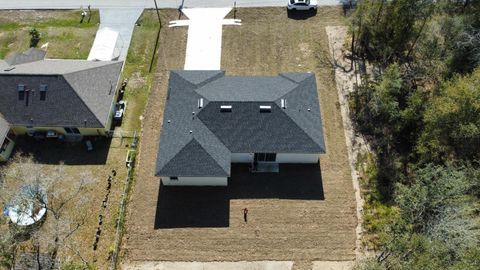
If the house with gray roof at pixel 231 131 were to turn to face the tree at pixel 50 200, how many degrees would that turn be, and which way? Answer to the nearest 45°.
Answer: approximately 90° to its left

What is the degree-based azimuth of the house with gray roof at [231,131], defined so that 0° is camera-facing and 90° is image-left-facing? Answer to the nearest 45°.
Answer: approximately 180°

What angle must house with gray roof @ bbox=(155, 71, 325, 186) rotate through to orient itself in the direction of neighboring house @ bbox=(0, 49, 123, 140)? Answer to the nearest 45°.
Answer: approximately 90° to its left

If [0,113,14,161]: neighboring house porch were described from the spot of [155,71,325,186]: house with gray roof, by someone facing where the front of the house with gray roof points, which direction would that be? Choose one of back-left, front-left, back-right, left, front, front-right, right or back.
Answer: left
